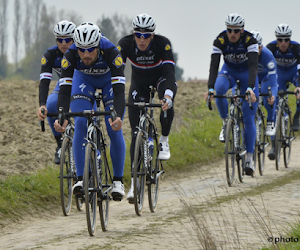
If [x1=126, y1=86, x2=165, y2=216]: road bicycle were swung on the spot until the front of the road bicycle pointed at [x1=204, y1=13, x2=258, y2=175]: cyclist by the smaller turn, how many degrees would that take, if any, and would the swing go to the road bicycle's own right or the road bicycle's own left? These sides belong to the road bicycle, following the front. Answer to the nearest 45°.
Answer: approximately 135° to the road bicycle's own left

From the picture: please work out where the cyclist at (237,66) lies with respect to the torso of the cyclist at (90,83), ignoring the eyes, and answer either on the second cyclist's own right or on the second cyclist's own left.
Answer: on the second cyclist's own left

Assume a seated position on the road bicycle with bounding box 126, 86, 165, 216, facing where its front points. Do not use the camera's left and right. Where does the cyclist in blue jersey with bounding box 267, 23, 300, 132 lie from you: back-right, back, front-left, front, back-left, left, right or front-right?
back-left

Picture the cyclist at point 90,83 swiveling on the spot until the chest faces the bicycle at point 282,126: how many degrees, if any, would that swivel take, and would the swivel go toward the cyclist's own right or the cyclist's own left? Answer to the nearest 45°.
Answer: approximately 135° to the cyclist's own left

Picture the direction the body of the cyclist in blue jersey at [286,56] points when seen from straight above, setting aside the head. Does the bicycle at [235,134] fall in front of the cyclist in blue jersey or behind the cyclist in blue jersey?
in front

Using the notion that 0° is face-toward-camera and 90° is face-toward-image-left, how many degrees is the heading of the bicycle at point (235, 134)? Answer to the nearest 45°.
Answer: approximately 0°

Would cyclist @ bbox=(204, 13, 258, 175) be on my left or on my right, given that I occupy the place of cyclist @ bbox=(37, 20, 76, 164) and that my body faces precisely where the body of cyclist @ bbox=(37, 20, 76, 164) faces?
on my left

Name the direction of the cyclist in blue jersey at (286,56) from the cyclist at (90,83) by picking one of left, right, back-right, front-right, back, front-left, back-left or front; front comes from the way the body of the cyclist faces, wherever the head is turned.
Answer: back-left
